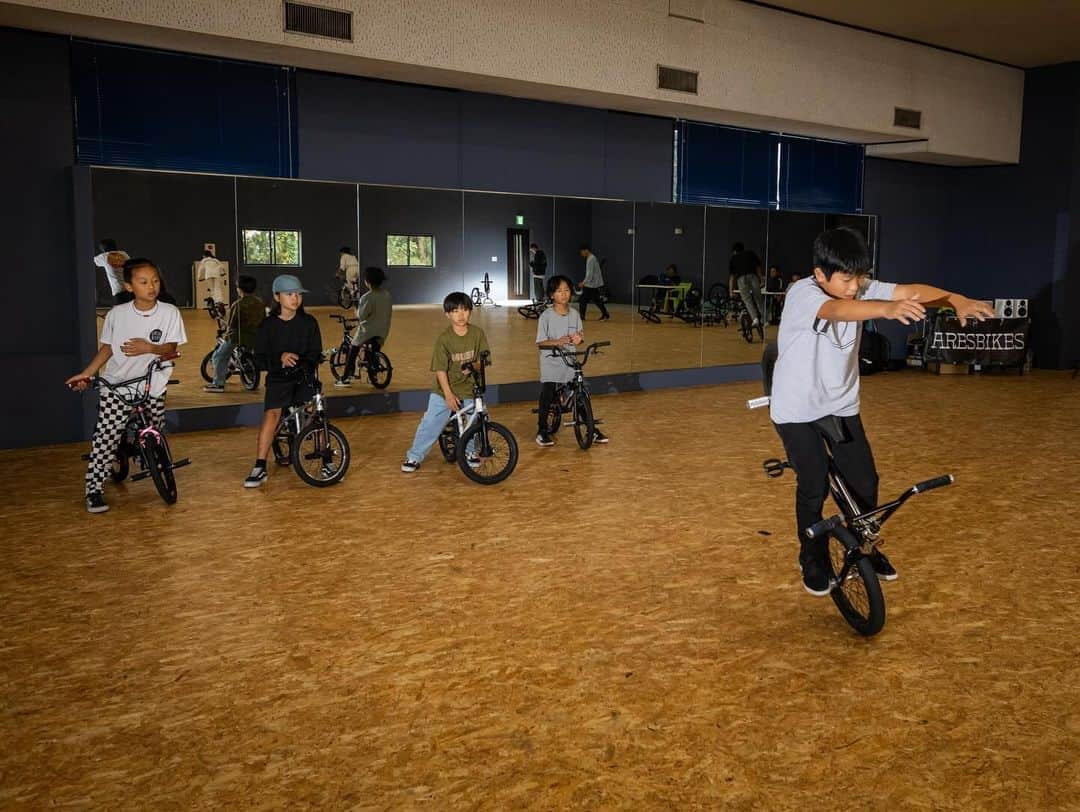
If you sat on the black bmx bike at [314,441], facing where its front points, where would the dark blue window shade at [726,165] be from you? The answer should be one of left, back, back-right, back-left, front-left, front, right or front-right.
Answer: left

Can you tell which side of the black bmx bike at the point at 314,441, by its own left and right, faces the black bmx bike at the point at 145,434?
right

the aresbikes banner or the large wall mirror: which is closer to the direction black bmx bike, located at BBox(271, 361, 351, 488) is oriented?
the aresbikes banner

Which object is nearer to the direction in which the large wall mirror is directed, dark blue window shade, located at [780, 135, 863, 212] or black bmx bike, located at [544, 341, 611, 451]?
the black bmx bike

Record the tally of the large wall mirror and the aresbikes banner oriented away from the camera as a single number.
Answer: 0

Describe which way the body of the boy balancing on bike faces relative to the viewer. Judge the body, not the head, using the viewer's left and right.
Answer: facing the viewer and to the right of the viewer

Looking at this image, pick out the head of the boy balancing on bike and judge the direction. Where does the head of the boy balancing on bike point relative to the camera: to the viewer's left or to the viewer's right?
to the viewer's right
